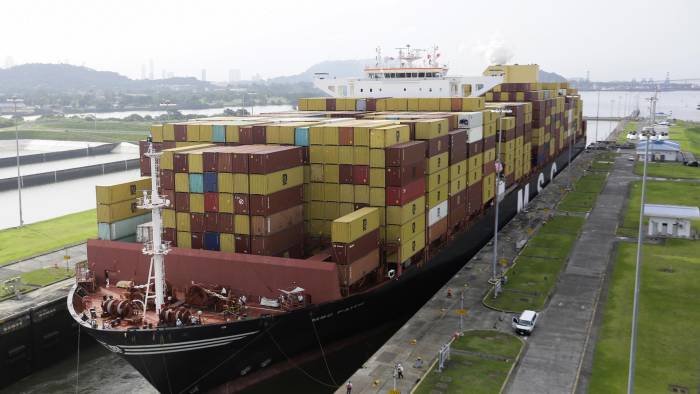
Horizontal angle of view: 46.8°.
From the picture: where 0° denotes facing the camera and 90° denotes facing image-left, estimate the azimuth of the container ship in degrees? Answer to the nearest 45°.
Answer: approximately 45°
